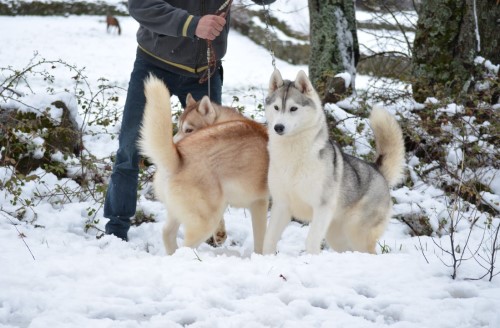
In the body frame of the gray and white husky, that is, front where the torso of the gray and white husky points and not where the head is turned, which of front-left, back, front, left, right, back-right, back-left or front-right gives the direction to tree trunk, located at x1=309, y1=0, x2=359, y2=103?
back-right

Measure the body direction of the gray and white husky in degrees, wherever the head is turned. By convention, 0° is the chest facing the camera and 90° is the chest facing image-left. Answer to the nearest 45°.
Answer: approximately 45°

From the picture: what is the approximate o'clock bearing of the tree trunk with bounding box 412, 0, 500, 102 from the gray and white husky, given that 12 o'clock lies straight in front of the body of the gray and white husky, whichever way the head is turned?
The tree trunk is roughly at 5 o'clock from the gray and white husky.
